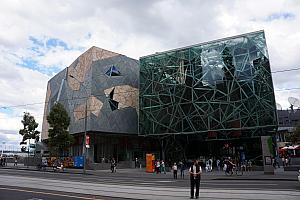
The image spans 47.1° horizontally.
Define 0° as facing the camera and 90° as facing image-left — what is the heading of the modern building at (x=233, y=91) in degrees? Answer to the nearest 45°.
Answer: approximately 0°

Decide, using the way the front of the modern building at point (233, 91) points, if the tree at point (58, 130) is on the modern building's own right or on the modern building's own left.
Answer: on the modern building's own right
